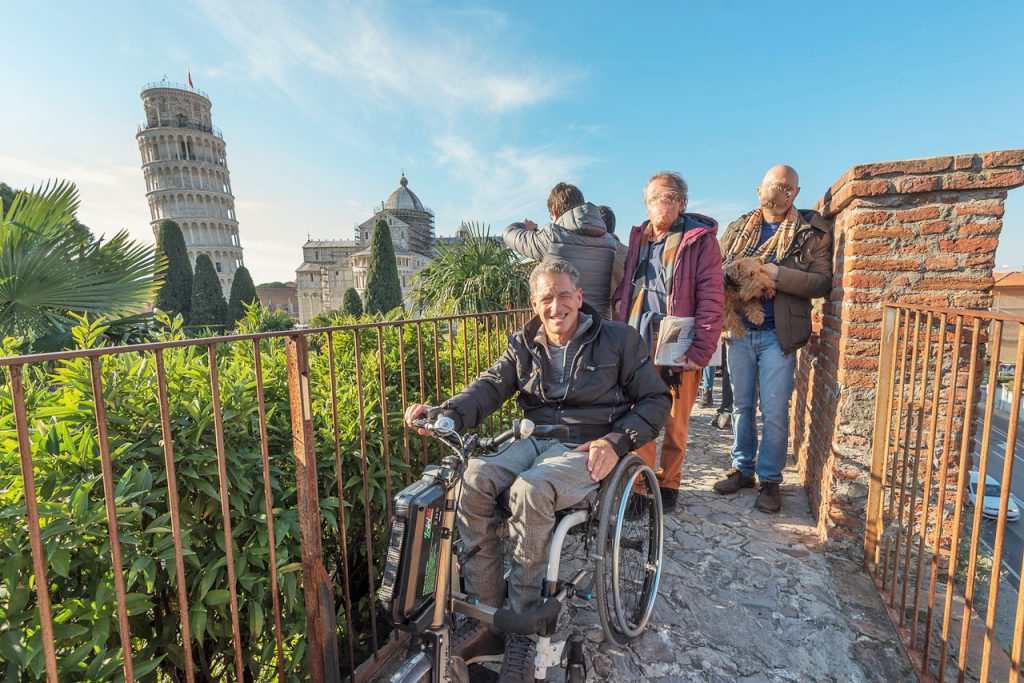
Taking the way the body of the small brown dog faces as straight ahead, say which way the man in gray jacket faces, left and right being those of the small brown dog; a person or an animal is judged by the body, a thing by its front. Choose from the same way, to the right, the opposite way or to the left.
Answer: the opposite way

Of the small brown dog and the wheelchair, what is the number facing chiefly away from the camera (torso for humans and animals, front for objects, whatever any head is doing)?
0

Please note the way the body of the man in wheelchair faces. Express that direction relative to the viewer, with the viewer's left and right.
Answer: facing the viewer and to the left of the viewer

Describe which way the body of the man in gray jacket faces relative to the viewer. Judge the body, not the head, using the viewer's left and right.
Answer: facing away from the viewer and to the left of the viewer

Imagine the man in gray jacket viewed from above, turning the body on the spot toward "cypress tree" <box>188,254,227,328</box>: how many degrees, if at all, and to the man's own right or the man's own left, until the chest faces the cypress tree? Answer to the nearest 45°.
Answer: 0° — they already face it

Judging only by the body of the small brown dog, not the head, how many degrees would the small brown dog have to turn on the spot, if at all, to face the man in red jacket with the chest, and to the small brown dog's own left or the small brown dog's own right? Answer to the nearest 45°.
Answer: approximately 90° to the small brown dog's own right

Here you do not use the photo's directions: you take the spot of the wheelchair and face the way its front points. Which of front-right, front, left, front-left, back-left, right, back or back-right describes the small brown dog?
back

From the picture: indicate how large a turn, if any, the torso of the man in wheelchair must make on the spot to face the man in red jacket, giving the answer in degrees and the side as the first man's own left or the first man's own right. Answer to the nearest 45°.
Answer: approximately 180°

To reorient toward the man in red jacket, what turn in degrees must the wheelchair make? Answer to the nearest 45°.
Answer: approximately 180°

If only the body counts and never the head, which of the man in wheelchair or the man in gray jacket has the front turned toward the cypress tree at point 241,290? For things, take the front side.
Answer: the man in gray jacket

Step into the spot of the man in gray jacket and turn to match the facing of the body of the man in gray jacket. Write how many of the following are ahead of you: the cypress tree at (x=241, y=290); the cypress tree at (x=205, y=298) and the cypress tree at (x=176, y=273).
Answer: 3

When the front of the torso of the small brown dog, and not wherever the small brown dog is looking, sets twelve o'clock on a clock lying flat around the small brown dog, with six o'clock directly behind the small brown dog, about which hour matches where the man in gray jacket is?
The man in gray jacket is roughly at 4 o'clock from the small brown dog.

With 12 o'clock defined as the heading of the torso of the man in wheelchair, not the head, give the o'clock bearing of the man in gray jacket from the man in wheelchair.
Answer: The man in gray jacket is roughly at 5 o'clock from the man in wheelchair.

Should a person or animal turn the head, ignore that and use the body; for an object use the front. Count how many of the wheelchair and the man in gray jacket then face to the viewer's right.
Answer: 0
